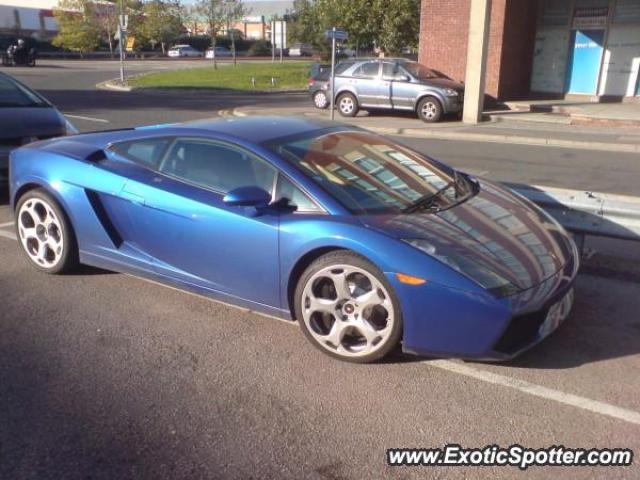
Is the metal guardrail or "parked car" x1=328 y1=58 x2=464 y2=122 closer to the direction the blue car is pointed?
the metal guardrail

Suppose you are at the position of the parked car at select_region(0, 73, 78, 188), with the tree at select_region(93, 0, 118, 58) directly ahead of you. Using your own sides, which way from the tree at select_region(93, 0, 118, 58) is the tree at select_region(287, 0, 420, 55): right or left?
right

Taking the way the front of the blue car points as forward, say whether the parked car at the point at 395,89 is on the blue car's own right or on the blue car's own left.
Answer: on the blue car's own left

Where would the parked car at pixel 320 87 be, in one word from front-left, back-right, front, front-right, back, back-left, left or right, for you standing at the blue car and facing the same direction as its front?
back-left

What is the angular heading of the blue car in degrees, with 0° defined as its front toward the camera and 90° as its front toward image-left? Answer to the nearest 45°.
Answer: approximately 315°

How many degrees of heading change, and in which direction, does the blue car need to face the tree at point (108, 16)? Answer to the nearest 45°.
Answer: approximately 135° to its left

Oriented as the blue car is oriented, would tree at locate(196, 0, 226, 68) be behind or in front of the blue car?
behind

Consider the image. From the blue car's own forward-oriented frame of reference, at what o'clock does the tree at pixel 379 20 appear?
The tree is roughly at 8 o'clock from the blue car.

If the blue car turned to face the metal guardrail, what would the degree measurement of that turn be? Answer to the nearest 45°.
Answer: approximately 90° to its left

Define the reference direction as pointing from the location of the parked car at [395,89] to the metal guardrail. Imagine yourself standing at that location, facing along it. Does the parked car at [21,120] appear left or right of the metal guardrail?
right

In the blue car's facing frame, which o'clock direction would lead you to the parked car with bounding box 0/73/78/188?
The parked car is roughly at 6 o'clock from the blue car.
